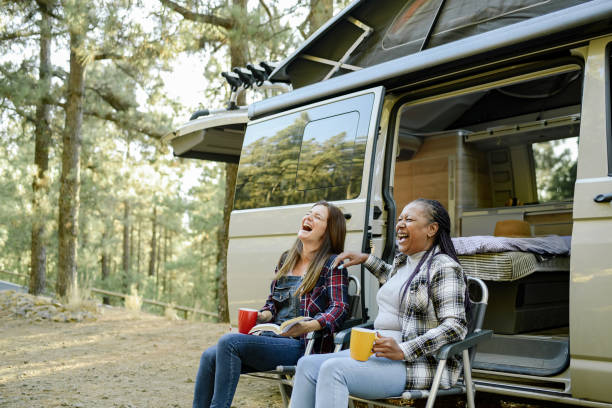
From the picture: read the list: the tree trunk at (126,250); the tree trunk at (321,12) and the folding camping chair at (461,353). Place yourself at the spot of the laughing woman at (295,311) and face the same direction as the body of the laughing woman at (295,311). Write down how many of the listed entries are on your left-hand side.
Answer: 1

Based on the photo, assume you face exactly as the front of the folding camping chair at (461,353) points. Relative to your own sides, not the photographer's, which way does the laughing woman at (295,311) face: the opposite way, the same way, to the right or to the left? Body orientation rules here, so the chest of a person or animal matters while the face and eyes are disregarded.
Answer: the same way

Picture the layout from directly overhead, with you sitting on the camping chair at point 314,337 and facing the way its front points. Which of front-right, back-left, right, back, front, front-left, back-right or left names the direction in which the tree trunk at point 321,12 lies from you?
back-right

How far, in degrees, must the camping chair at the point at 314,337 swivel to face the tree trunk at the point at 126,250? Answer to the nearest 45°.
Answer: approximately 135° to its right

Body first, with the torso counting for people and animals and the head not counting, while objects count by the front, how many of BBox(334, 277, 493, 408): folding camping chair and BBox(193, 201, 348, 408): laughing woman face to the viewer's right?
0

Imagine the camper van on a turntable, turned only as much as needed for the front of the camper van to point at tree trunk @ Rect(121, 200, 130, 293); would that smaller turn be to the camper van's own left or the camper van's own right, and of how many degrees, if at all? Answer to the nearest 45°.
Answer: approximately 180°

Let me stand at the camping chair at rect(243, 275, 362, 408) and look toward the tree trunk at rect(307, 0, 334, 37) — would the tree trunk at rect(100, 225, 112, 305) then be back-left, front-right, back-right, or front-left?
front-left

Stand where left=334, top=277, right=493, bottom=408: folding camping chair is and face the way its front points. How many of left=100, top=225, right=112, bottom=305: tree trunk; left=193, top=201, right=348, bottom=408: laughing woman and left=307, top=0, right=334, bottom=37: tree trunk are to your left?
0

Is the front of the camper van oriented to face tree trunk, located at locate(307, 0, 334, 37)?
no

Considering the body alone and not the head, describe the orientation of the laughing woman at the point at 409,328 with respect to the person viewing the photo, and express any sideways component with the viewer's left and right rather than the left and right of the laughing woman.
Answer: facing the viewer and to the left of the viewer

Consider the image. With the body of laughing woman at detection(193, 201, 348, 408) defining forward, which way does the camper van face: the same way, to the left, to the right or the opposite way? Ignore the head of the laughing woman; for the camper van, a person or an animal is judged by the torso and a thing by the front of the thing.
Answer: to the left

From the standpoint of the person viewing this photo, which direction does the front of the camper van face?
facing the viewer and to the right of the viewer

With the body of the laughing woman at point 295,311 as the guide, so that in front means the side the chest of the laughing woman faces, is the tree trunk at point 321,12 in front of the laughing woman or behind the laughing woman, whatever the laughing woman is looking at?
behind

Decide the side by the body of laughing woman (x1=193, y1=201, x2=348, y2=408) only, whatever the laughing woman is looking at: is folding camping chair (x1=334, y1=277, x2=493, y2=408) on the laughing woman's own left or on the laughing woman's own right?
on the laughing woman's own left

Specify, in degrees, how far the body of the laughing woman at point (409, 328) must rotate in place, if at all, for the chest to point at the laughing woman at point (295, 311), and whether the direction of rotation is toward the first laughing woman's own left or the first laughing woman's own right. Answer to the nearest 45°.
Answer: approximately 90° to the first laughing woman's own right

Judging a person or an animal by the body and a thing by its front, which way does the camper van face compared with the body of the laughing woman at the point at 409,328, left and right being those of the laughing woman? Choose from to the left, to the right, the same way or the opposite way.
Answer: to the left

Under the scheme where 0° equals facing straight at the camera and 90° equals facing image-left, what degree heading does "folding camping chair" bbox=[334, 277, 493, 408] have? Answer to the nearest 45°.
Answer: approximately 45°
